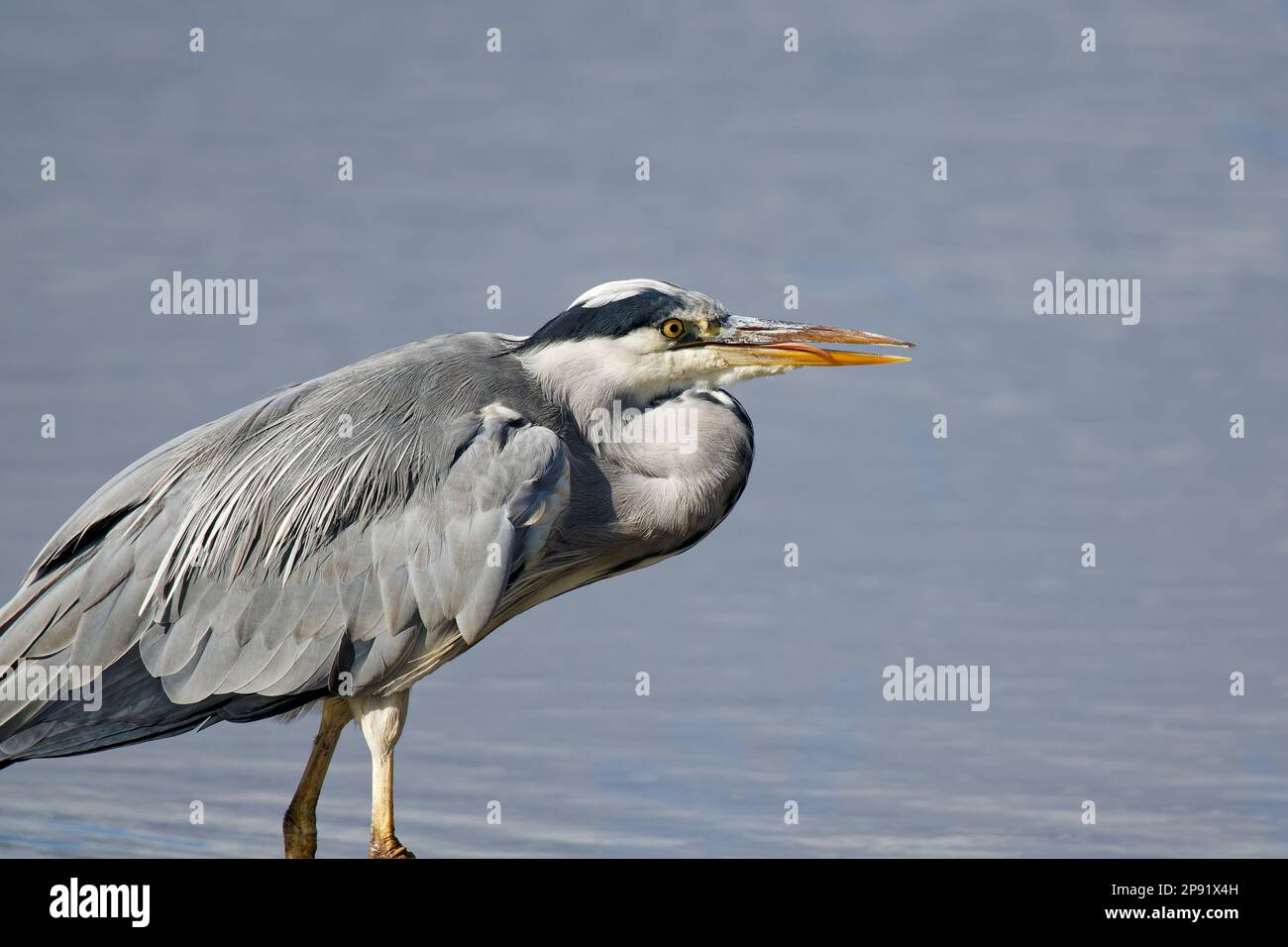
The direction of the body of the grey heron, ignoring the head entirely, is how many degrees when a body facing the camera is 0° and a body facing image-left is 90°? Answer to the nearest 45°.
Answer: approximately 270°
